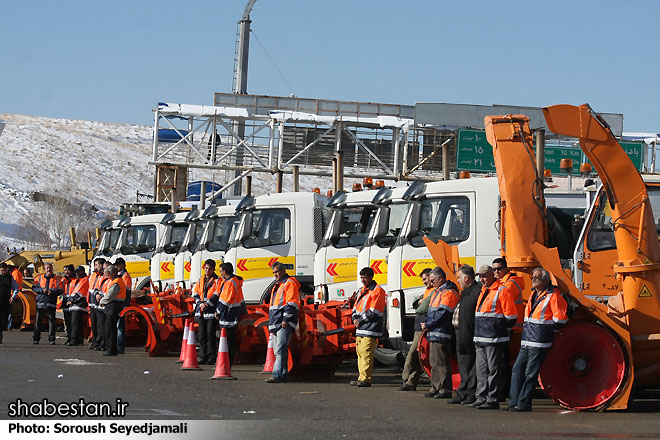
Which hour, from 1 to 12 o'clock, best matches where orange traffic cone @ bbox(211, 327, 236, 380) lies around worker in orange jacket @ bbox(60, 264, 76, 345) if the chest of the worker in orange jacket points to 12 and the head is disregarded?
The orange traffic cone is roughly at 10 o'clock from the worker in orange jacket.

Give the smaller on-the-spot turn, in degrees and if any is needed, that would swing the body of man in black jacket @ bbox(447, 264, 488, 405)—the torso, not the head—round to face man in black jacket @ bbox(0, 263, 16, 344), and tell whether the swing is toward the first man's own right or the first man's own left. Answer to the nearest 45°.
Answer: approximately 45° to the first man's own right

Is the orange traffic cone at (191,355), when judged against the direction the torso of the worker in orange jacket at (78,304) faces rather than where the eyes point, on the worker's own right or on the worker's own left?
on the worker's own left

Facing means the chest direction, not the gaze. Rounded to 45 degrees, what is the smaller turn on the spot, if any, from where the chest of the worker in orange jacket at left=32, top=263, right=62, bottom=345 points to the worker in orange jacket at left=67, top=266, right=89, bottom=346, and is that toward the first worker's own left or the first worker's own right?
approximately 45° to the first worker's own left

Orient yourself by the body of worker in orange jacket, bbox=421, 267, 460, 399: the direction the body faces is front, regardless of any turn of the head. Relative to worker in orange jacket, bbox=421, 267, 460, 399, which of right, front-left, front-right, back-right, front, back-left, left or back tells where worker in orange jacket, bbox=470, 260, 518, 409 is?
back-left

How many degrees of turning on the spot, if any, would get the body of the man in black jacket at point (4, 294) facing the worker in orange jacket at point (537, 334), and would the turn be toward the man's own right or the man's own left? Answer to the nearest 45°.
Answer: approximately 90° to the man's own left

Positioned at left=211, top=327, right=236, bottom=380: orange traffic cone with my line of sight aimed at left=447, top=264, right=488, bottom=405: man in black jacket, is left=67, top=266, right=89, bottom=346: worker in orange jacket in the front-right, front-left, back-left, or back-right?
back-left

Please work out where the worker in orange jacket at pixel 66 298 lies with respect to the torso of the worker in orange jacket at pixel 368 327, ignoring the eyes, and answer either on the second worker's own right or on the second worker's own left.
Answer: on the second worker's own right

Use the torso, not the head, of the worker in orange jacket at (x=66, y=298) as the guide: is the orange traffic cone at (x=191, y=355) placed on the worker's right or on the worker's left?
on the worker's left
